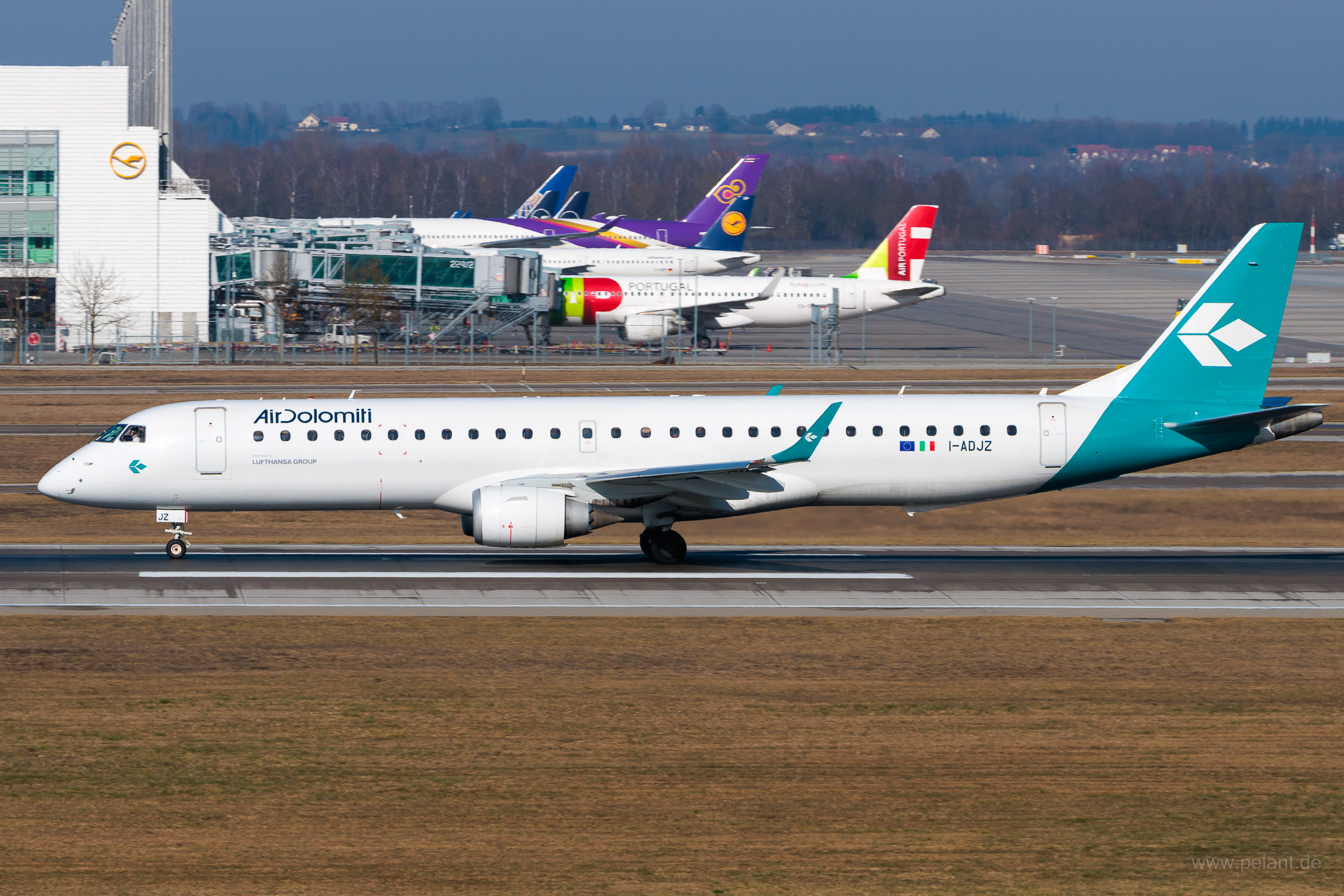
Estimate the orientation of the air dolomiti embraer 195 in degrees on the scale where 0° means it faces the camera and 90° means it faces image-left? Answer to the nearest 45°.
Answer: approximately 90°
